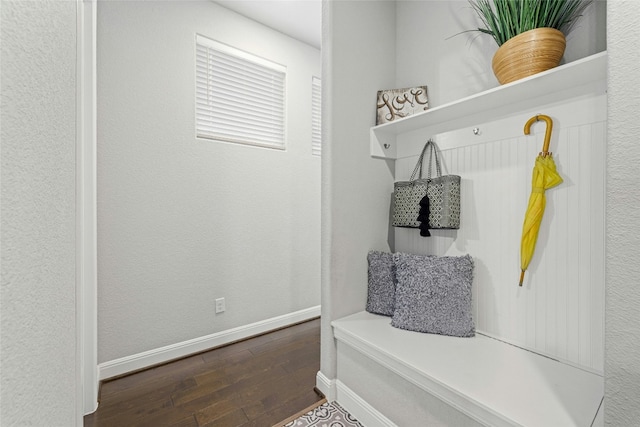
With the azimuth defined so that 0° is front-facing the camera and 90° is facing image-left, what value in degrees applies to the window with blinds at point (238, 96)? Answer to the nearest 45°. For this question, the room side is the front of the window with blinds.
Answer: approximately 315°

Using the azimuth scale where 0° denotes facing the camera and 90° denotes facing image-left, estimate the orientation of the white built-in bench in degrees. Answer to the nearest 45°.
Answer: approximately 45°

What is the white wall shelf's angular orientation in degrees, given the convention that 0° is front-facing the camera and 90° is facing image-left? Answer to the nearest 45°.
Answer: approximately 45°

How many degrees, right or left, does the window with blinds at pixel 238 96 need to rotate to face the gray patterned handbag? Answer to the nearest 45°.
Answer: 0° — it already faces it

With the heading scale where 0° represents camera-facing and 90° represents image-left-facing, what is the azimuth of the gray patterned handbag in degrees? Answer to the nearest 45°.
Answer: approximately 45°

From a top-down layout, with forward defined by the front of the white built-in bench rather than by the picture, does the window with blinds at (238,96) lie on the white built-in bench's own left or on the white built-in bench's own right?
on the white built-in bench's own right

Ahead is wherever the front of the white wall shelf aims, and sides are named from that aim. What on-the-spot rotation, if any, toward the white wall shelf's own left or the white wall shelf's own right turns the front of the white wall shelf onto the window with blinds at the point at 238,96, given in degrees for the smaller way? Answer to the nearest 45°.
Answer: approximately 45° to the white wall shelf's own right

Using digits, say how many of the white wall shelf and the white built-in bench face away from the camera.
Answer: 0
